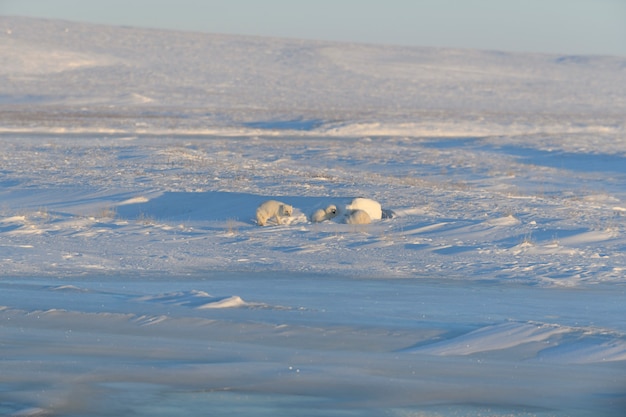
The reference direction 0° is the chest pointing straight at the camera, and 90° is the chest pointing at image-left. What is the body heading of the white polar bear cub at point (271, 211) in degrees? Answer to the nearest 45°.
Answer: approximately 270°
